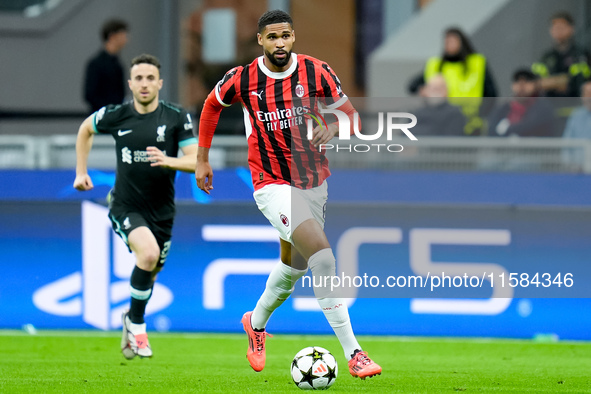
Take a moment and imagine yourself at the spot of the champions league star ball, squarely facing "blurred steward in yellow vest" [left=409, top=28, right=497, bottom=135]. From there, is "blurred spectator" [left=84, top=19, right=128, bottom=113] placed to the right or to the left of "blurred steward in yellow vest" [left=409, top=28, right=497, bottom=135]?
left

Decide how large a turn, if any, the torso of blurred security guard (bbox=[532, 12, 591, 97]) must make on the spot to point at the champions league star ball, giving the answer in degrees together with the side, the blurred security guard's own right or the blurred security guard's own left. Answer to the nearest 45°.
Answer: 0° — they already face it

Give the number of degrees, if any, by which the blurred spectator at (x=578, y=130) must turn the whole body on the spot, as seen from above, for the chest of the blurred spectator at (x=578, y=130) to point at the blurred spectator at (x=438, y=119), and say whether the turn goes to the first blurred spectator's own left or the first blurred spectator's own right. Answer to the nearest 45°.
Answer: approximately 90° to the first blurred spectator's own right

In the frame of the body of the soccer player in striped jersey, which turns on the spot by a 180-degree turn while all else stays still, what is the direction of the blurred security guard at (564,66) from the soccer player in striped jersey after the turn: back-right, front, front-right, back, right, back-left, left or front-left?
front-right

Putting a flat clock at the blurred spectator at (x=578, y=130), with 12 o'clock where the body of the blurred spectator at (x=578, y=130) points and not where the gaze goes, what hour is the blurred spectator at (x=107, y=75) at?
the blurred spectator at (x=107, y=75) is roughly at 3 o'clock from the blurred spectator at (x=578, y=130).

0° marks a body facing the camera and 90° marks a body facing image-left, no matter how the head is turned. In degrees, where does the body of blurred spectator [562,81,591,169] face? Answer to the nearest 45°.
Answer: approximately 0°

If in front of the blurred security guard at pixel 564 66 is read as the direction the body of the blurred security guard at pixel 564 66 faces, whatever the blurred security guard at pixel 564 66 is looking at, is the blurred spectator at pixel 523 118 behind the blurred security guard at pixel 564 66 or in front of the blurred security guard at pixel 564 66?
in front
